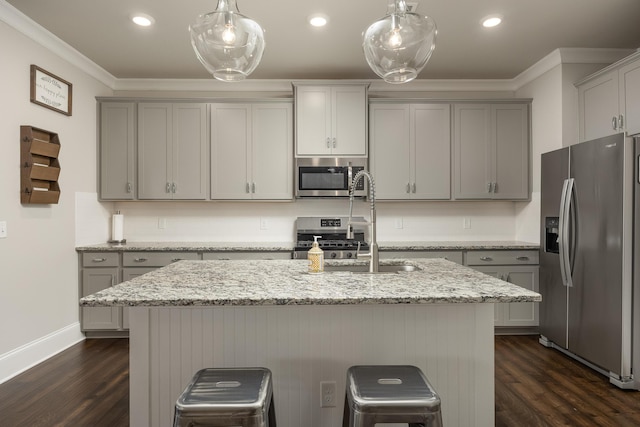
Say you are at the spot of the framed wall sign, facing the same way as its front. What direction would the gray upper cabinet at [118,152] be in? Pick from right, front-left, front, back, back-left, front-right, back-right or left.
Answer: left

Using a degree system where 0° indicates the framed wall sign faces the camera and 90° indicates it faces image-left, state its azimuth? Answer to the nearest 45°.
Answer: approximately 315°

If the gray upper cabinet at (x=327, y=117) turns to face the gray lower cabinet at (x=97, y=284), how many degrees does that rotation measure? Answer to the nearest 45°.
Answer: approximately 90° to its right

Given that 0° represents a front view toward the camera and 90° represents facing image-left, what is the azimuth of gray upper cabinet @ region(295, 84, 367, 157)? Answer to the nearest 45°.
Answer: approximately 0°

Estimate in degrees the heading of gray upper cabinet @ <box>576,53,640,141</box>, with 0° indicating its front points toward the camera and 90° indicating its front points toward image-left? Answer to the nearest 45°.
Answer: approximately 45°

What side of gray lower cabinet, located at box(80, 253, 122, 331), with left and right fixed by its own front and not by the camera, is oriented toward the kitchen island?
front

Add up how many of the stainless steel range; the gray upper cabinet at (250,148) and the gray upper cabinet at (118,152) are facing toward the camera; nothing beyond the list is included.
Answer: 3

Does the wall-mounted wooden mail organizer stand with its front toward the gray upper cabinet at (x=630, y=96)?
yes

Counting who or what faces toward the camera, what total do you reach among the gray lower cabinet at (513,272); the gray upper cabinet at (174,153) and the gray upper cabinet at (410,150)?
3

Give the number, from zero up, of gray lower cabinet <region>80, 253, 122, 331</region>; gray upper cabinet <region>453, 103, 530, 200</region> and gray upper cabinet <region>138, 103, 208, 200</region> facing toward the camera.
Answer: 3

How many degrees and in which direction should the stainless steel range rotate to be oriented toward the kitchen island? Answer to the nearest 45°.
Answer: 0° — it already faces it

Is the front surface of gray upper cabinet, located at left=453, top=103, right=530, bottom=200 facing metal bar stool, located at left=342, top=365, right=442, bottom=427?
yes

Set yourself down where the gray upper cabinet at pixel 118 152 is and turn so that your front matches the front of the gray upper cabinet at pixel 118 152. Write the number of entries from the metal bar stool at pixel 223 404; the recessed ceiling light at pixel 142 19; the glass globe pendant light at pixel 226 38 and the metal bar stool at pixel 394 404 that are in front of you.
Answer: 4

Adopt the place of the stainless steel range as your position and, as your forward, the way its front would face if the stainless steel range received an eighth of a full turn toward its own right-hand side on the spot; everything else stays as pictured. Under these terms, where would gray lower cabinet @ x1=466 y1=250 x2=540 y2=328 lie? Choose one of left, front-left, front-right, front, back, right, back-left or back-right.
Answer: back-left
